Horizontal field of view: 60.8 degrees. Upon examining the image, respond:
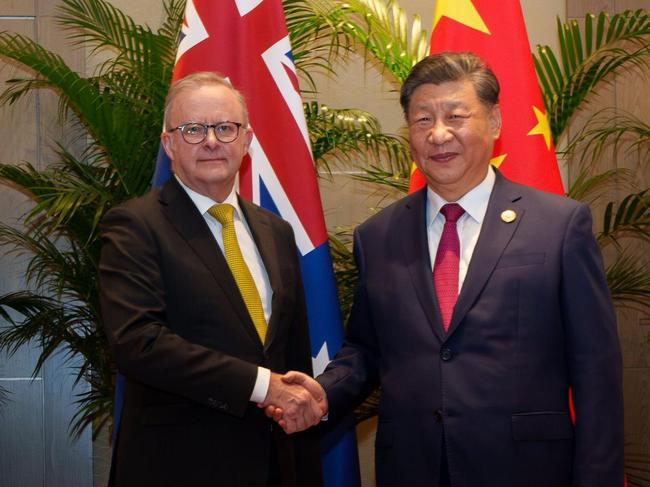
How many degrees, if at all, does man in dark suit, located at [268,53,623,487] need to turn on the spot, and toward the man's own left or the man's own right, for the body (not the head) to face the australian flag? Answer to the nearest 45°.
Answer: approximately 90° to the man's own right

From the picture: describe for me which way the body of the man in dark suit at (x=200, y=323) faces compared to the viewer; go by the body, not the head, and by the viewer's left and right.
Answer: facing the viewer and to the right of the viewer

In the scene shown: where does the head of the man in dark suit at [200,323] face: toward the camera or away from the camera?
toward the camera

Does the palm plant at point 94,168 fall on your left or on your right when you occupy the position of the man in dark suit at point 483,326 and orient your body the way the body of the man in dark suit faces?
on your right

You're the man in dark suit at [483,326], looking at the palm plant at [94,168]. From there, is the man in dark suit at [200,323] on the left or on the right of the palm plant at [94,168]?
left

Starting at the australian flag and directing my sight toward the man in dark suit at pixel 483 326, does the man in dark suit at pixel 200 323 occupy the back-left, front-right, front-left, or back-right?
front-right

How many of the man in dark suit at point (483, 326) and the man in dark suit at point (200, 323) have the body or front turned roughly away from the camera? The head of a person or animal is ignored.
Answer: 0

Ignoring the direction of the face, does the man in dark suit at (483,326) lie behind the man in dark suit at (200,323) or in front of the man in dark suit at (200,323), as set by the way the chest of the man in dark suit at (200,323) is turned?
in front

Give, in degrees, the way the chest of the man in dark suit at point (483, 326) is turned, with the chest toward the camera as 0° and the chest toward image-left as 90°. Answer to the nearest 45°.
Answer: approximately 45°
